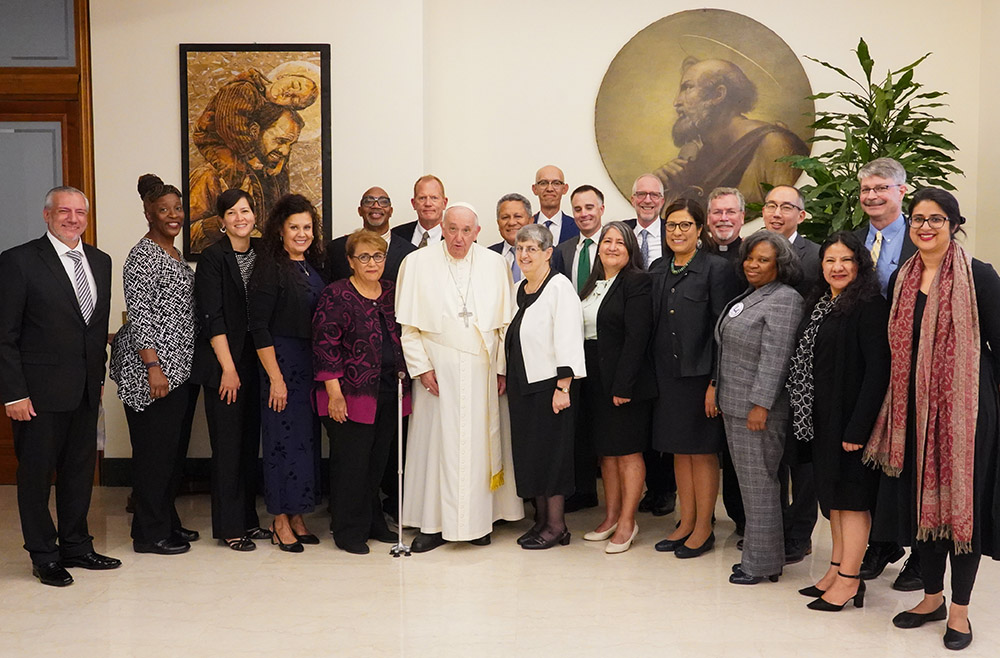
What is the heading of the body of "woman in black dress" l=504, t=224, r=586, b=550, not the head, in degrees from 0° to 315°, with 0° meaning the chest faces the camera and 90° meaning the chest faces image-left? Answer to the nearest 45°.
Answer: approximately 45°

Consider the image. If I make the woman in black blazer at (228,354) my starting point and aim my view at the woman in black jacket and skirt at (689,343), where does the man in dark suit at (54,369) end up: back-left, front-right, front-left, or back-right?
back-right

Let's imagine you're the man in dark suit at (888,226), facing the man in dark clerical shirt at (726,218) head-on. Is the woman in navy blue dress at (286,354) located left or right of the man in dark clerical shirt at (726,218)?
left

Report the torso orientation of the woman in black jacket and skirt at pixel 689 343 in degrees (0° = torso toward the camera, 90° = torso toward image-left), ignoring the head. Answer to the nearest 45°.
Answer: approximately 45°
